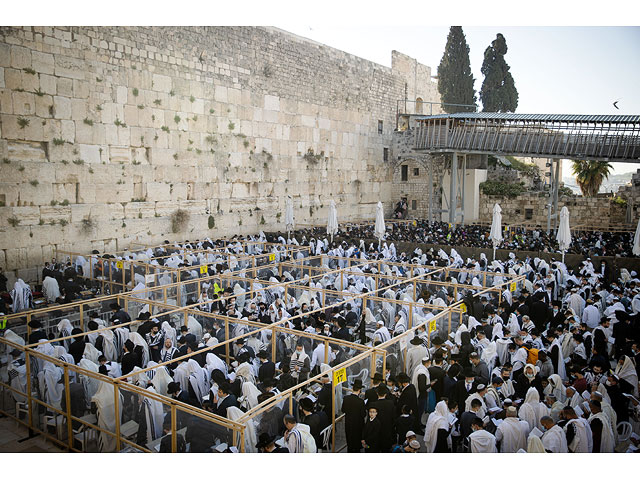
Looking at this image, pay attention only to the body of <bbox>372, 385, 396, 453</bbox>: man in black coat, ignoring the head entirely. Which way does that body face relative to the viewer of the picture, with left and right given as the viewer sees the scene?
facing away from the viewer

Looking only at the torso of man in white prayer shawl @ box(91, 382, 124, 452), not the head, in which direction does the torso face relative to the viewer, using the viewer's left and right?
facing away from the viewer and to the left of the viewer

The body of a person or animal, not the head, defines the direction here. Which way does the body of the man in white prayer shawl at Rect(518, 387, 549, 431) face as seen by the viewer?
away from the camera

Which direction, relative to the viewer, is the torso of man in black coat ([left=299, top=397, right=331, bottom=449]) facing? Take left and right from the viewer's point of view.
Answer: facing away from the viewer and to the left of the viewer

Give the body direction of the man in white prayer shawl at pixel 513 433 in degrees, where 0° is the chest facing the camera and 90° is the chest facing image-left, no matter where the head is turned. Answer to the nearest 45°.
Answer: approximately 180°

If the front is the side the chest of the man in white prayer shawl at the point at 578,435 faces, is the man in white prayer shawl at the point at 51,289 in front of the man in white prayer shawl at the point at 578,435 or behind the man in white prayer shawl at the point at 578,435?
in front
